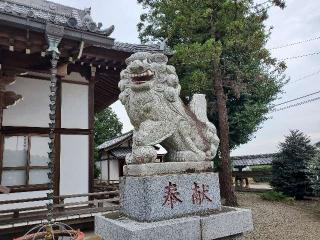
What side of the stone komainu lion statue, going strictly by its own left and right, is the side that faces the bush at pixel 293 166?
back

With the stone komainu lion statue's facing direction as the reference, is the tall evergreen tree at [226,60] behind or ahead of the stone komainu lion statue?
behind

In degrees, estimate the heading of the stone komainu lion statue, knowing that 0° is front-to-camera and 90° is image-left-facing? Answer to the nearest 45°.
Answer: approximately 45°
